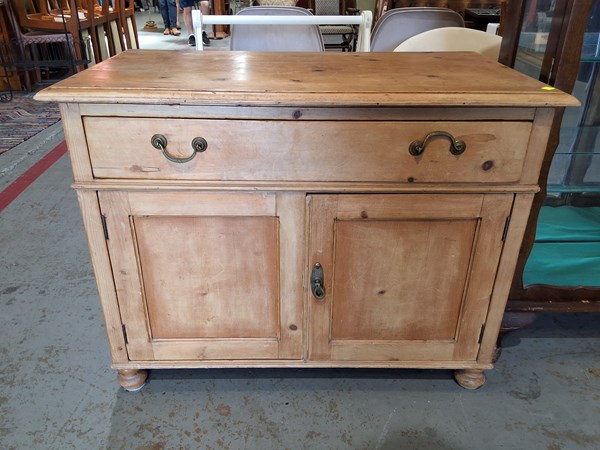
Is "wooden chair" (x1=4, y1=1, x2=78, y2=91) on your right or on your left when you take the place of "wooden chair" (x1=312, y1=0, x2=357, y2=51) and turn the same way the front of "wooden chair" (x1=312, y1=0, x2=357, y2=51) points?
on your right

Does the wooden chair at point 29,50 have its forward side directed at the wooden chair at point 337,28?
yes

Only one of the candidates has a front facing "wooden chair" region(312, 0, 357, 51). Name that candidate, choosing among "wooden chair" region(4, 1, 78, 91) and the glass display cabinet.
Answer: "wooden chair" region(4, 1, 78, 91)

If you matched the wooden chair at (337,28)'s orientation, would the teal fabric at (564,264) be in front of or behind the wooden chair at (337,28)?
in front

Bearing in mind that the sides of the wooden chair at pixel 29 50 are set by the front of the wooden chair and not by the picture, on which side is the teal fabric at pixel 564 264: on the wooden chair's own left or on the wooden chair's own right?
on the wooden chair's own right

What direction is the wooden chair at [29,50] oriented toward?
to the viewer's right

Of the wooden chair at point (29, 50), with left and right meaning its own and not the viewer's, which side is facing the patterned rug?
right

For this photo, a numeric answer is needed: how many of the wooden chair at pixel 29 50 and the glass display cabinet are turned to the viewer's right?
1

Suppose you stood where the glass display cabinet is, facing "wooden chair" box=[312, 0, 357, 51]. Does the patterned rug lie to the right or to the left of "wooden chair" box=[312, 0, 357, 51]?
left
